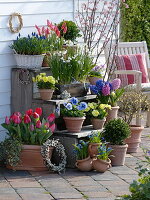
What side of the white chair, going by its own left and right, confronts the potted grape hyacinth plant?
right

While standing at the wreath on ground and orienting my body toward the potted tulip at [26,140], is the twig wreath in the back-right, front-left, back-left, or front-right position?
front-right

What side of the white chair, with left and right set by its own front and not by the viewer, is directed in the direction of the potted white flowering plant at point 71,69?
right

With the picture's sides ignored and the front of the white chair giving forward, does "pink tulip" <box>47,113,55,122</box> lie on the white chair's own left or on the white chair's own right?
on the white chair's own right

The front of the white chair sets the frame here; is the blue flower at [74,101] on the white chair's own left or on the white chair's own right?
on the white chair's own right

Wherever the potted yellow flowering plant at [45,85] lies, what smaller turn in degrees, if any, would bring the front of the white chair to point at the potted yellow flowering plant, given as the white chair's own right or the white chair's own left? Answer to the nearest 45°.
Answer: approximately 90° to the white chair's own right
